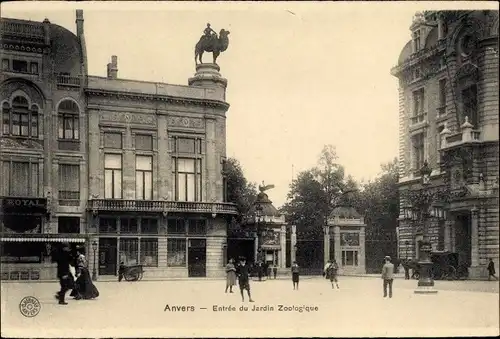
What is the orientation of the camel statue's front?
to the viewer's right

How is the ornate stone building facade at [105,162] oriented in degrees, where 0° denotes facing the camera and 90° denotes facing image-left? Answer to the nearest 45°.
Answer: approximately 0°

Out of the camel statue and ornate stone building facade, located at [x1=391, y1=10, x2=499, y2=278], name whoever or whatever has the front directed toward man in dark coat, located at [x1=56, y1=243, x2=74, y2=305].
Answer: the ornate stone building facade

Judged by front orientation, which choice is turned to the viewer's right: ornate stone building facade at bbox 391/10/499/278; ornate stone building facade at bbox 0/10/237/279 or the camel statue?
the camel statue

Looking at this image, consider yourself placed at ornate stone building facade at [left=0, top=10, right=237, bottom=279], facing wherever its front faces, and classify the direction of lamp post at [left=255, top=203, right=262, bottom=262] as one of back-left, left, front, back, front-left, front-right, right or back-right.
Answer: left

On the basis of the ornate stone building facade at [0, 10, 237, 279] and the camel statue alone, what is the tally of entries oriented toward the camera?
1

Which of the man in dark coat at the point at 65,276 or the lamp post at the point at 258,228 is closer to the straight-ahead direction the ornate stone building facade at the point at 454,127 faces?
the man in dark coat

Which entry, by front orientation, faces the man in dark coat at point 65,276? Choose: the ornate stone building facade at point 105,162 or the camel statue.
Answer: the ornate stone building facade

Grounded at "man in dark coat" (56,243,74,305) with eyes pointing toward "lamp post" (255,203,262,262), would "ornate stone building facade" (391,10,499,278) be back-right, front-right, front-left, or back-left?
front-right

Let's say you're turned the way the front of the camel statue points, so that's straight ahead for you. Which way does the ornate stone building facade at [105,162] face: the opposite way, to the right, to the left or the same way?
to the right

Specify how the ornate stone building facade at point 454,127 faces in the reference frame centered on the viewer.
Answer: facing the viewer and to the left of the viewer

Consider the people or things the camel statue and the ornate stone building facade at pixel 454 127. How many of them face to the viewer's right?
1

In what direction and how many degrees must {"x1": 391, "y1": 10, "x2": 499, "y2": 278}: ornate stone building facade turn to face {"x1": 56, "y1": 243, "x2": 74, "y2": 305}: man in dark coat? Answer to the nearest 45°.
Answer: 0° — it already faces them

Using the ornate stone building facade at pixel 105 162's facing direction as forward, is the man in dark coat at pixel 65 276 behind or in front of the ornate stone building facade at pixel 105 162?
in front

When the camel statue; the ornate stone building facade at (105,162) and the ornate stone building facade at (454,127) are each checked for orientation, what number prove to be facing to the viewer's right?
1
